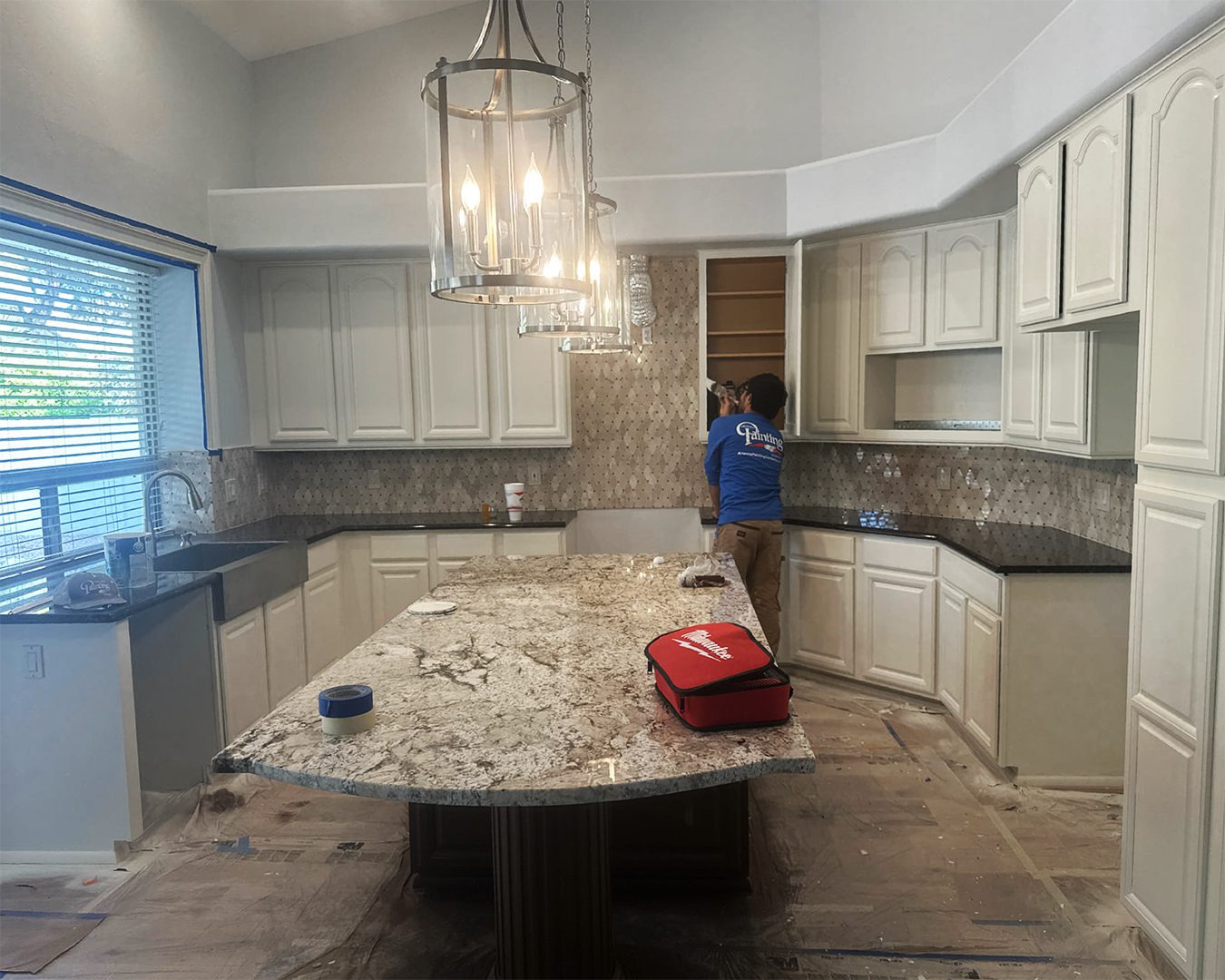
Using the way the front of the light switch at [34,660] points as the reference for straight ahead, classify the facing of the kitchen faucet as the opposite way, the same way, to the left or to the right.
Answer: to the left

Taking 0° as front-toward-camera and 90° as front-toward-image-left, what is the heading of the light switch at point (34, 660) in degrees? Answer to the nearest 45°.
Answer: approximately 0°

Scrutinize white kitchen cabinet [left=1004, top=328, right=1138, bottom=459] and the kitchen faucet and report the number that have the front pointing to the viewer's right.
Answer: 1

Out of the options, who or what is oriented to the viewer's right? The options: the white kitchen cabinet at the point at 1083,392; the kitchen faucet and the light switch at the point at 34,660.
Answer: the kitchen faucet

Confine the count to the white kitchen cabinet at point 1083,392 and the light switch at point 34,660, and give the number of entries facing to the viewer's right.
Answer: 0

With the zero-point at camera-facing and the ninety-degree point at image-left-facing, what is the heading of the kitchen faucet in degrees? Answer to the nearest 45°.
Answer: approximately 270°

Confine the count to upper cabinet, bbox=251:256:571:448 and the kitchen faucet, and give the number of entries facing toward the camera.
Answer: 1

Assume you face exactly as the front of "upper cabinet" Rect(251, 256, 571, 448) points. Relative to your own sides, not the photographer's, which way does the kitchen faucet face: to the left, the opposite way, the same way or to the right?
to the left

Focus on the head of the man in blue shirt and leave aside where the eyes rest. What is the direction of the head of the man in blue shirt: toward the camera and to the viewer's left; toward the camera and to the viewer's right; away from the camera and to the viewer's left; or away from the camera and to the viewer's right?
away from the camera and to the viewer's left

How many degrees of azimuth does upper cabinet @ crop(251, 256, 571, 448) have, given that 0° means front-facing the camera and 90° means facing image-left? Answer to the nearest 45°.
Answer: approximately 0°

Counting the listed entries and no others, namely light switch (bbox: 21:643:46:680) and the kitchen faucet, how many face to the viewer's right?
1

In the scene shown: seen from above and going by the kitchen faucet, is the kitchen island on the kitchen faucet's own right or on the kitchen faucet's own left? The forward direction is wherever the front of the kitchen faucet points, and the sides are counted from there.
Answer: on the kitchen faucet's own right

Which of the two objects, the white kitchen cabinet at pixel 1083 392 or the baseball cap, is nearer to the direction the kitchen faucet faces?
the white kitchen cabinet

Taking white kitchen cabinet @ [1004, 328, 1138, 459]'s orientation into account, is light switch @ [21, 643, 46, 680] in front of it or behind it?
in front
